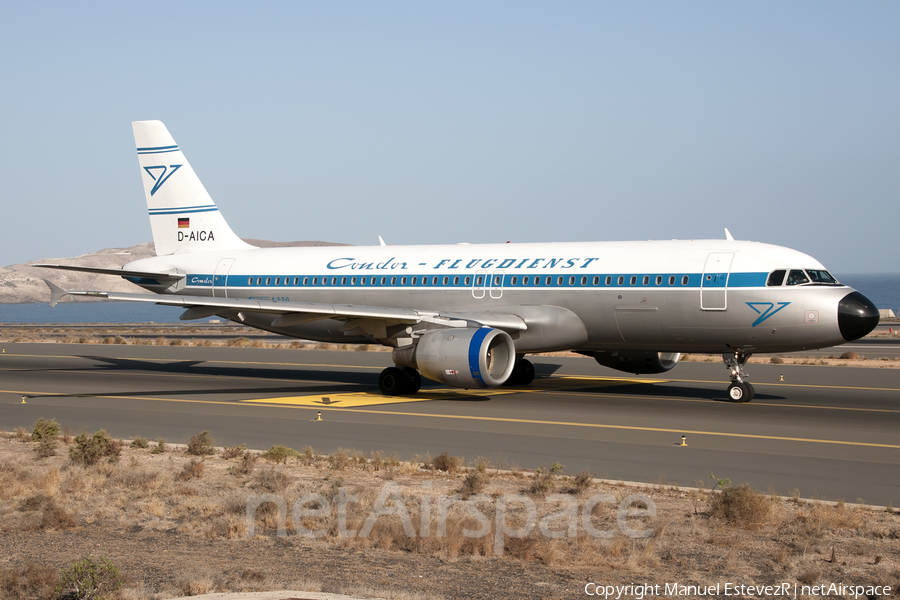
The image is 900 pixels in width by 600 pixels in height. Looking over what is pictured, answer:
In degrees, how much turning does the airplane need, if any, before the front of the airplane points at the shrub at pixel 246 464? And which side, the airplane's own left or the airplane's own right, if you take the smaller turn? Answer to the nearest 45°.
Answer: approximately 90° to the airplane's own right

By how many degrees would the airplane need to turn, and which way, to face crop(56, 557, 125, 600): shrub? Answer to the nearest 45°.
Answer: approximately 45° to its right

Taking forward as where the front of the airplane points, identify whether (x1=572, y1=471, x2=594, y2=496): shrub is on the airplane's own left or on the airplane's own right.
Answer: on the airplane's own right

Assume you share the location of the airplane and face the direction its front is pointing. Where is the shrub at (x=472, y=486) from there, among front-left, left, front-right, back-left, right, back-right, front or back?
front-right

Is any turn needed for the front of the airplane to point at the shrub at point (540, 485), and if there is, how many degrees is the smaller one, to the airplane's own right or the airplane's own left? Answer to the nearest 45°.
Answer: approximately 45° to the airplane's own right

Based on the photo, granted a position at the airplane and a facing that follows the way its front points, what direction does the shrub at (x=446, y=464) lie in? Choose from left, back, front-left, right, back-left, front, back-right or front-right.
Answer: front-right

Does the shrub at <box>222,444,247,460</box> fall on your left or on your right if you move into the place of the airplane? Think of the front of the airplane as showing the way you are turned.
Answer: on your right

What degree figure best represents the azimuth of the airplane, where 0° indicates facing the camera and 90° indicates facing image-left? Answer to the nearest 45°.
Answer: approximately 315°

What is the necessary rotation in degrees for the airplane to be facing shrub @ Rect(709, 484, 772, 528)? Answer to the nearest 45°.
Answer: approximately 45° to its right

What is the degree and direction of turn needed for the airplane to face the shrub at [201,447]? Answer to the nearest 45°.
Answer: approximately 90° to its right

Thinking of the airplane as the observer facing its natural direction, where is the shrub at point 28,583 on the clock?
The shrub is roughly at 2 o'clock from the airplane.
